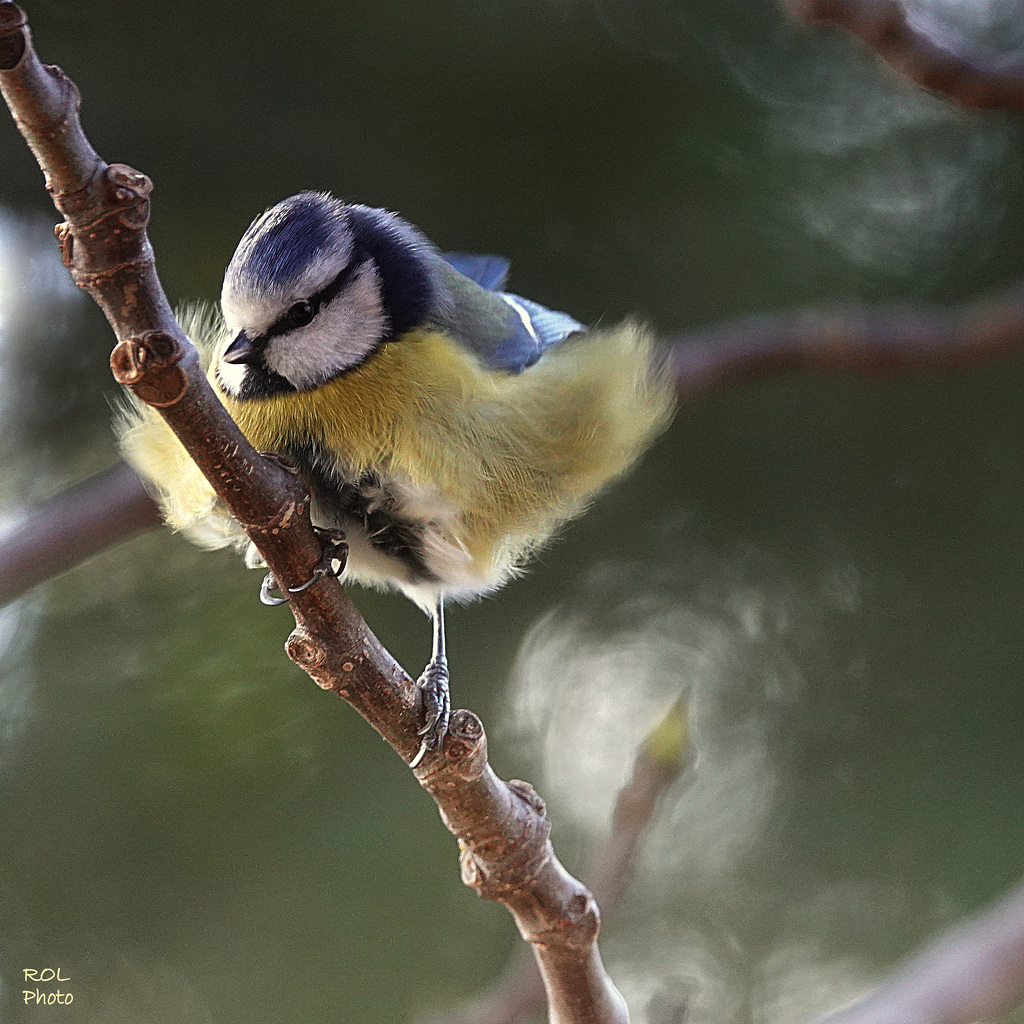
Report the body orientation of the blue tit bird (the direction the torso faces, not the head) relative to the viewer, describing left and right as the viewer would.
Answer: facing the viewer and to the left of the viewer
